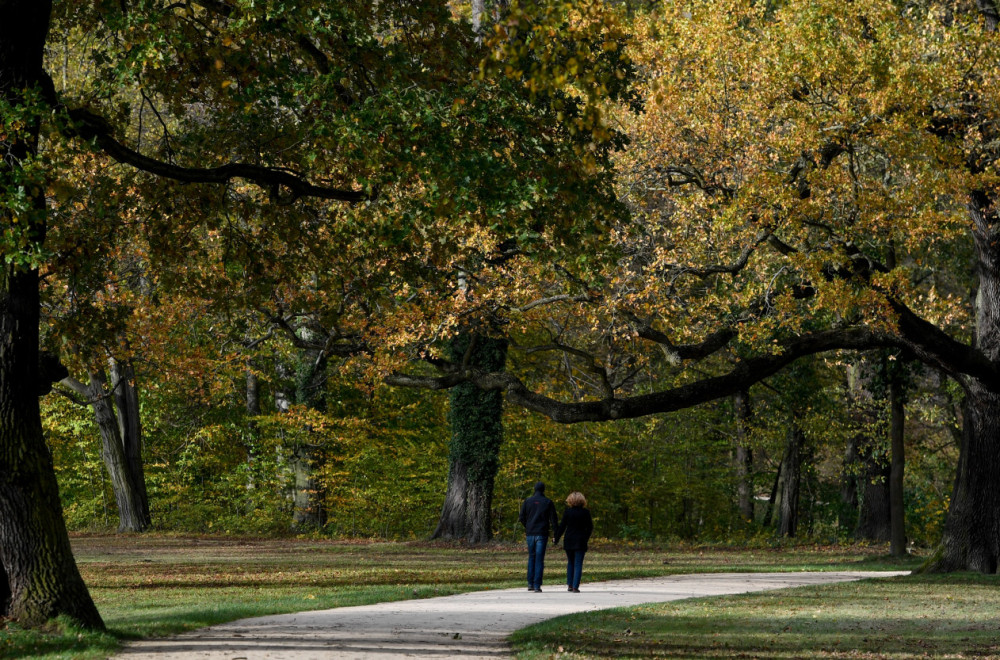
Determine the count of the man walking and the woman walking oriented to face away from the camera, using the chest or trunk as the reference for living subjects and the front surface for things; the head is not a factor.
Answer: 2

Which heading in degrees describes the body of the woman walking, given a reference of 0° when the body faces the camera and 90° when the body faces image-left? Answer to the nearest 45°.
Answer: approximately 180°

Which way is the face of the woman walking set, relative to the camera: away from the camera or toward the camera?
away from the camera

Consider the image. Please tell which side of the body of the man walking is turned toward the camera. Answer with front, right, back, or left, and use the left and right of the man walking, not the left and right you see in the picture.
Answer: back

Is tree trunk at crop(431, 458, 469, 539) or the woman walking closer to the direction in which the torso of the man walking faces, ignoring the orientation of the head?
the tree trunk

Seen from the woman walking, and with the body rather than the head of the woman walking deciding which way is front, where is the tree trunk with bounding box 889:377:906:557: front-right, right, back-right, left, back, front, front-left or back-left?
front-right

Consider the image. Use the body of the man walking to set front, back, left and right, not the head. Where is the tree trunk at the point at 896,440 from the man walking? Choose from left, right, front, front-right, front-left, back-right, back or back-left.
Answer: front-right

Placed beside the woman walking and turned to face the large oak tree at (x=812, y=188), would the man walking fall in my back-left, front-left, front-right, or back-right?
back-left
